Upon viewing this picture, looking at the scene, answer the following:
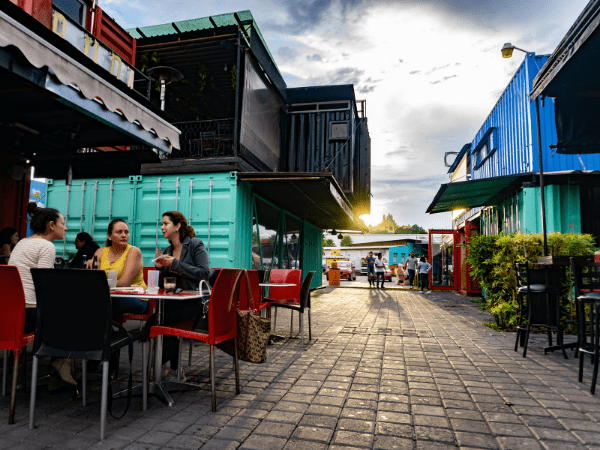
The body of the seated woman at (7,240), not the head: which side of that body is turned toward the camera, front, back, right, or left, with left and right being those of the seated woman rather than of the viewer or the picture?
right

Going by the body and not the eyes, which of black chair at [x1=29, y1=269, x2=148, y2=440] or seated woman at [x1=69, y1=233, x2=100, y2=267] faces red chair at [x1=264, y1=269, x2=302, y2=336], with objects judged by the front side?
the black chair

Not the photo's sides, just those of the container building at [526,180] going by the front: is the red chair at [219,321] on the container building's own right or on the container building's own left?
on the container building's own left

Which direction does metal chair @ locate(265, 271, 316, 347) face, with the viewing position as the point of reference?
facing to the left of the viewer

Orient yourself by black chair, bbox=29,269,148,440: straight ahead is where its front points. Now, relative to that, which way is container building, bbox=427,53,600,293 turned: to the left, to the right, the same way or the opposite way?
to the left

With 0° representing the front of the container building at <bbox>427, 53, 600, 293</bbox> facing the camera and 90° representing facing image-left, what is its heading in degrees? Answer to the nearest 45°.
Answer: approximately 90°

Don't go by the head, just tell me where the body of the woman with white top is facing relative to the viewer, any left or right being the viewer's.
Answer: facing to the right of the viewer

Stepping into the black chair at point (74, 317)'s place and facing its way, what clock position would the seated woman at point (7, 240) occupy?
The seated woman is roughly at 10 o'clock from the black chair.

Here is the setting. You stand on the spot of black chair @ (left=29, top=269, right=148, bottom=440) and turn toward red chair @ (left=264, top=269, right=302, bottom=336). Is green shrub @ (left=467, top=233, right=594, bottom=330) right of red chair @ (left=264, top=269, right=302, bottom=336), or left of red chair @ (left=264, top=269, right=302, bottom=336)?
right
